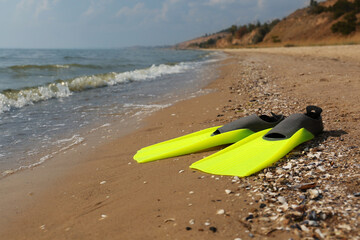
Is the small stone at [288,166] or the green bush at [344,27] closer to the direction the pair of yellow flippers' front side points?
the small stone

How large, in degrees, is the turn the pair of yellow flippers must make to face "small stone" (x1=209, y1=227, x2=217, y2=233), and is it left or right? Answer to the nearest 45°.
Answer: approximately 45° to its left

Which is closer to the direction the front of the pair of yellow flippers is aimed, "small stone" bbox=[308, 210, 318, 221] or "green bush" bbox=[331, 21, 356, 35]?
the small stone

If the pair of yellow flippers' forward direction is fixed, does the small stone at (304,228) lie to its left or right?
on its left

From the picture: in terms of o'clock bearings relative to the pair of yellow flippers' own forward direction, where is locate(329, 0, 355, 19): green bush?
The green bush is roughly at 5 o'clock from the pair of yellow flippers.

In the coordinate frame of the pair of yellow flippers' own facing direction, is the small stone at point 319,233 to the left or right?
on its left

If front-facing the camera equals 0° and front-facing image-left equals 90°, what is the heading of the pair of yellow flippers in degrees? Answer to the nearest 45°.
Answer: approximately 45°

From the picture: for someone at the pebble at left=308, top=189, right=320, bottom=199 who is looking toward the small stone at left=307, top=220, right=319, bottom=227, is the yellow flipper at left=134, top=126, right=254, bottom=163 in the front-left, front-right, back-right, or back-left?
back-right

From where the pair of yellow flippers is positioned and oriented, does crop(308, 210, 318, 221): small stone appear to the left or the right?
on its left

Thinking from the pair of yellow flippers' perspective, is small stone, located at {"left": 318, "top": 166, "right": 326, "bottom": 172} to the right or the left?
on its left
